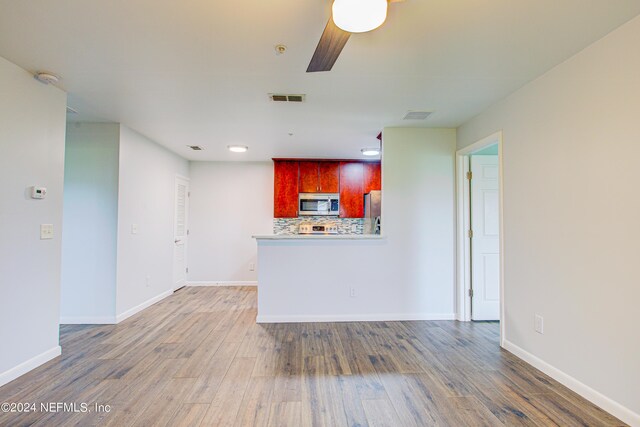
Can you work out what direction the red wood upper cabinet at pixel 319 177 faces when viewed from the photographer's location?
facing the viewer

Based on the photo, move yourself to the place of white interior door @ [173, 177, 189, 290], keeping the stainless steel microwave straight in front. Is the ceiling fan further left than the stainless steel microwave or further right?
right

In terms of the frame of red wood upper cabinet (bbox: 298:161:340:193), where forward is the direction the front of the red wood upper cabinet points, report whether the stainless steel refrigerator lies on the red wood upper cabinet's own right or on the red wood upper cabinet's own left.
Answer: on the red wood upper cabinet's own left

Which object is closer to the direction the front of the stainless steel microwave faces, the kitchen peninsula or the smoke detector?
the kitchen peninsula

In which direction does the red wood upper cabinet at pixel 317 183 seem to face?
toward the camera

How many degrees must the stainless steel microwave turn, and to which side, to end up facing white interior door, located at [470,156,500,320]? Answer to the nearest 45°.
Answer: approximately 45° to its left

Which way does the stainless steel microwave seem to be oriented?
toward the camera

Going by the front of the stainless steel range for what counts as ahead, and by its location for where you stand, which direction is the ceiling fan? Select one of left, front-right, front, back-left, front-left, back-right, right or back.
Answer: front

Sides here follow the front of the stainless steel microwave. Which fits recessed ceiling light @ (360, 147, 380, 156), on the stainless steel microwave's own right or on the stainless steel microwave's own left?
on the stainless steel microwave's own left

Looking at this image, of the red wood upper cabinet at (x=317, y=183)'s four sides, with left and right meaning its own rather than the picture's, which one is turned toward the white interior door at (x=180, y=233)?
right

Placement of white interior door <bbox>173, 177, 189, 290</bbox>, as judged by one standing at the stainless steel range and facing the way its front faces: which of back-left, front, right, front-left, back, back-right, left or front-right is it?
right

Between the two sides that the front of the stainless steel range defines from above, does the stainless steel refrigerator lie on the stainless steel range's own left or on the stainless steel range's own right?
on the stainless steel range's own left

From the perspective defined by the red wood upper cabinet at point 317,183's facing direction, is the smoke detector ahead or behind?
ahead

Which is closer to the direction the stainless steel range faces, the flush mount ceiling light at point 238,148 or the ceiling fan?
the ceiling fan

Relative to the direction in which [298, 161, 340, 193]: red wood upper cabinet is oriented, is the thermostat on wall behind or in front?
in front

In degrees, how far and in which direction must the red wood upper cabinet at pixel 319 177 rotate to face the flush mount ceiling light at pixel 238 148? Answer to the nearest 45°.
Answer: approximately 45° to its right
